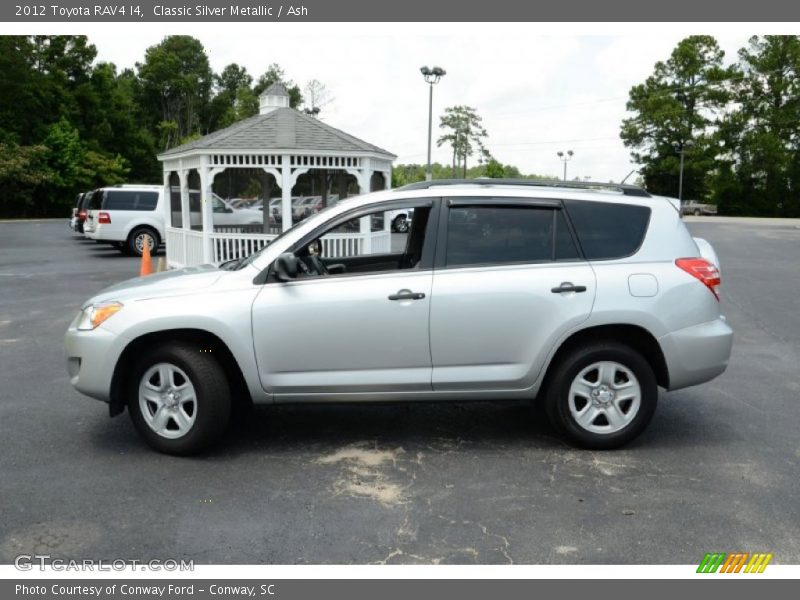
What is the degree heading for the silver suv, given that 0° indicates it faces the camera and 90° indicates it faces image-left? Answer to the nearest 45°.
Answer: approximately 90°

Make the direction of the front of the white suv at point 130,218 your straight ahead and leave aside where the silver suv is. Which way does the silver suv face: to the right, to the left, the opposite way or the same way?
the opposite way

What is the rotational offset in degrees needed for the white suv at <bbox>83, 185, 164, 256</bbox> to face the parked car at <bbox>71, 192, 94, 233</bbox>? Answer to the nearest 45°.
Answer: approximately 90° to its left

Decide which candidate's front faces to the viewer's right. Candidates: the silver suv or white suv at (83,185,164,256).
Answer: the white suv

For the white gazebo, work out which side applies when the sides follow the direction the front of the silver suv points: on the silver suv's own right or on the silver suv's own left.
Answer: on the silver suv's own right

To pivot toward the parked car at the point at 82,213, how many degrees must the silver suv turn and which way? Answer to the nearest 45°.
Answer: approximately 45° to its right

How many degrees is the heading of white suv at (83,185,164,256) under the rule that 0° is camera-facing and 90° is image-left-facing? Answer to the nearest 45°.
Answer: approximately 270°

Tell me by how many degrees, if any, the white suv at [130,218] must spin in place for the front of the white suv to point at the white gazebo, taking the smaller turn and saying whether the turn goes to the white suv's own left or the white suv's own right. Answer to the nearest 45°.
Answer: approximately 90° to the white suv's own right

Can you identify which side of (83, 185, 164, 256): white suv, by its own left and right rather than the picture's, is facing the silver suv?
right

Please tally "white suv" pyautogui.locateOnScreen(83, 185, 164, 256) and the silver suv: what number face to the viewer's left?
1
